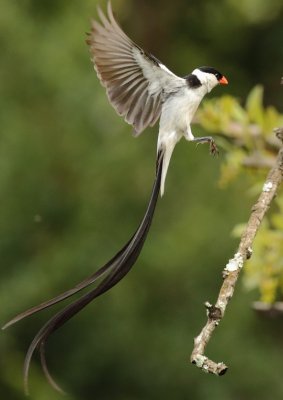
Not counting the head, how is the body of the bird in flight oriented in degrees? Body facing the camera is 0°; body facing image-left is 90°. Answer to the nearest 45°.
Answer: approximately 270°
